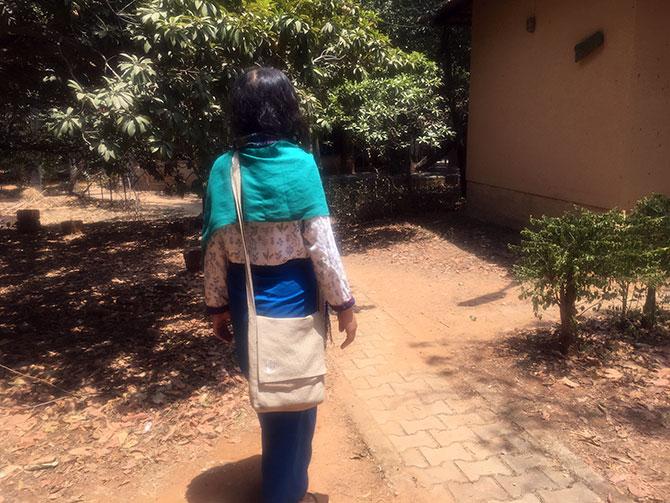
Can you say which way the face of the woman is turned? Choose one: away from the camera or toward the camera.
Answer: away from the camera

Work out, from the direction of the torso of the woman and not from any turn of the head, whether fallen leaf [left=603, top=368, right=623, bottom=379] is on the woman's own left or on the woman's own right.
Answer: on the woman's own right

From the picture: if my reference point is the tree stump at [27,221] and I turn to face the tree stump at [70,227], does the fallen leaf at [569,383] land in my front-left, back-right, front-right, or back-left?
front-right

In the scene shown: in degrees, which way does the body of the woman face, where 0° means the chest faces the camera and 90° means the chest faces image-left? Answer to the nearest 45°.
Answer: approximately 180°

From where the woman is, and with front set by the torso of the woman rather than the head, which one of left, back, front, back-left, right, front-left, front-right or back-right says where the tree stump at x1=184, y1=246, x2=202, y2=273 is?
front

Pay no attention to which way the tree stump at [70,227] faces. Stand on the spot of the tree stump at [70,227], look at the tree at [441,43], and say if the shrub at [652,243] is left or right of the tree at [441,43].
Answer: right

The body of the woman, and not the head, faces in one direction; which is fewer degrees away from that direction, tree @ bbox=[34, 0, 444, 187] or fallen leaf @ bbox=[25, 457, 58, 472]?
the tree

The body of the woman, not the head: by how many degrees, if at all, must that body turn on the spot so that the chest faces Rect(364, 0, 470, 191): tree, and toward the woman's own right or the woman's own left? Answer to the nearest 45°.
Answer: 0° — they already face it

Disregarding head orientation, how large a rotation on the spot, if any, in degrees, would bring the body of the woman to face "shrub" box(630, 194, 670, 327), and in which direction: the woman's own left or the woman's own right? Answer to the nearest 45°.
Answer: approximately 45° to the woman's own right

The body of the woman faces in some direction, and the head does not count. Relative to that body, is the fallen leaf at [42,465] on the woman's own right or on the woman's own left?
on the woman's own left

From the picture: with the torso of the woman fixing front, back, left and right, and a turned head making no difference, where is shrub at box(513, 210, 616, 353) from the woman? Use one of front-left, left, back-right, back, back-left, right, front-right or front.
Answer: front-right
